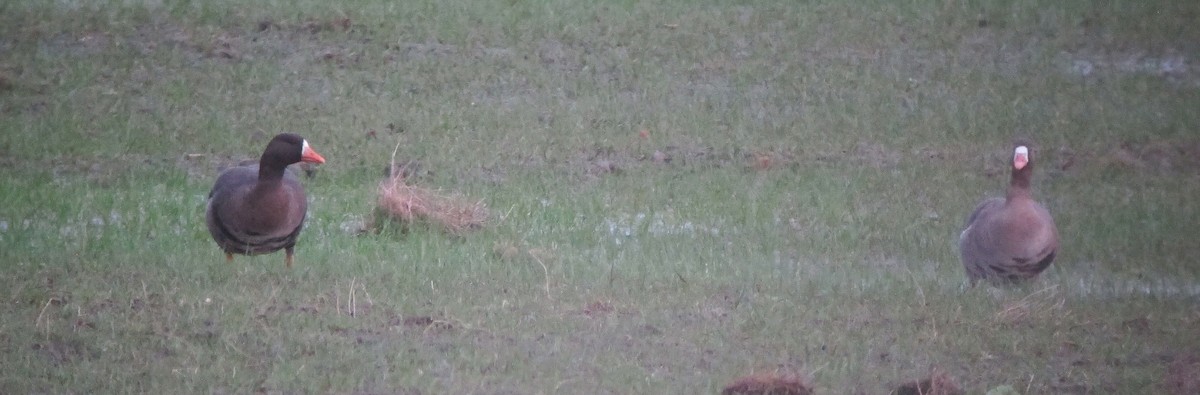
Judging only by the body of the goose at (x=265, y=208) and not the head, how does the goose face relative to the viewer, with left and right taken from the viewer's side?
facing the viewer and to the right of the viewer
